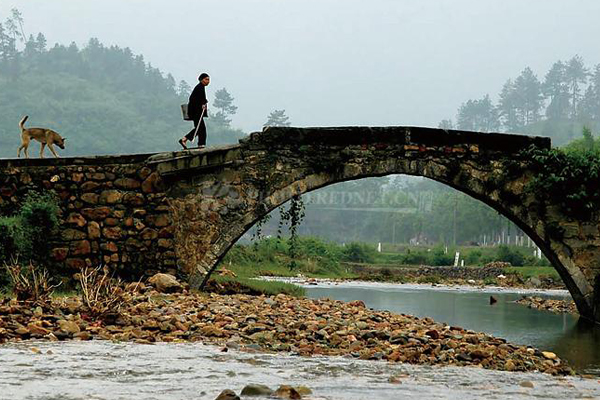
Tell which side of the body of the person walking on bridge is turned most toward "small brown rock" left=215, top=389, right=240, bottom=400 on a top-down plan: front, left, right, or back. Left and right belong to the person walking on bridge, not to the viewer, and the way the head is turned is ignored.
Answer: right

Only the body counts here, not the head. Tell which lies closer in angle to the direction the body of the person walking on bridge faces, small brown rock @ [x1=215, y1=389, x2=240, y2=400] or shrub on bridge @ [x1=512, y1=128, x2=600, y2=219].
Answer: the shrub on bridge

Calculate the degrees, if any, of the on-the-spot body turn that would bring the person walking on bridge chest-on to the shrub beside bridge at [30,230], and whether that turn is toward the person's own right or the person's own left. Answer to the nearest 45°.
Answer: approximately 180°

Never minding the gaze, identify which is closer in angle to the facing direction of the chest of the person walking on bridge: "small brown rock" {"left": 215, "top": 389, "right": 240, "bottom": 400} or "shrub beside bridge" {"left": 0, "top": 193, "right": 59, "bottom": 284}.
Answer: the small brown rock

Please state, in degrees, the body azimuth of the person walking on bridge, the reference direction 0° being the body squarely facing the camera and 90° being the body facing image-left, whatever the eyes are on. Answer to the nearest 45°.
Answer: approximately 270°

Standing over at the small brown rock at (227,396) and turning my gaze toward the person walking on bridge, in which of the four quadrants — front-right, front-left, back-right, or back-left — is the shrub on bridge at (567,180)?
front-right

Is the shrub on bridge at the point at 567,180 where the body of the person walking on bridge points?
yes
